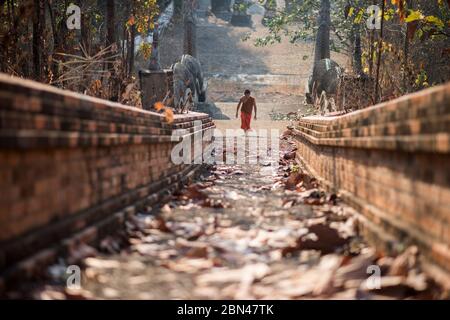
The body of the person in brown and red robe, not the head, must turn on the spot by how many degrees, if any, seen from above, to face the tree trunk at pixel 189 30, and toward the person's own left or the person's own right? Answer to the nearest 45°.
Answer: approximately 180°

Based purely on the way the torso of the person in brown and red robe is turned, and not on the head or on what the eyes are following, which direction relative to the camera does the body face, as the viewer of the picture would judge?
toward the camera

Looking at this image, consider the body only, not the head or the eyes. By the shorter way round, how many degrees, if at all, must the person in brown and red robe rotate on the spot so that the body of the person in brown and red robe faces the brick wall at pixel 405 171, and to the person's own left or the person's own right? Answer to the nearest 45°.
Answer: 0° — they already face it

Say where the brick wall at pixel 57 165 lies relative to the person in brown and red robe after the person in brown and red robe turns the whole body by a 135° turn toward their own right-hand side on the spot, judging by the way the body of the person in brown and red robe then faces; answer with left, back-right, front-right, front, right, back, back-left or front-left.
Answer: back-left

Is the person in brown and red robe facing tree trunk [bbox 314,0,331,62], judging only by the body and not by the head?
no

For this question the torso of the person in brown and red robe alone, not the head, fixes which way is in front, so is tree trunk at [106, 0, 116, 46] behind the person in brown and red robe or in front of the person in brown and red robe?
in front

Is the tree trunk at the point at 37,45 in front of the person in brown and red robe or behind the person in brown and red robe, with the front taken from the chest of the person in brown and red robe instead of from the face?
in front
